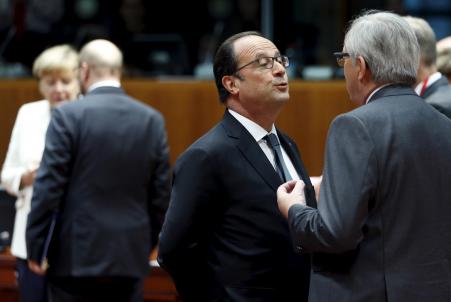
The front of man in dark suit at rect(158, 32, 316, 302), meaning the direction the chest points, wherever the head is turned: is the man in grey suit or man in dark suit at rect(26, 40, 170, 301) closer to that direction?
the man in grey suit

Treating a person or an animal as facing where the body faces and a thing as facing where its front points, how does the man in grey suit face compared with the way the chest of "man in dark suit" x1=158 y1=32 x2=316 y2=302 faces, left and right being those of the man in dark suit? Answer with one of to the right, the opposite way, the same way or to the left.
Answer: the opposite way

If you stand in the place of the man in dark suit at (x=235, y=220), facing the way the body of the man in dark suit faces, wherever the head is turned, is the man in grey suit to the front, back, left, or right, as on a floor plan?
front

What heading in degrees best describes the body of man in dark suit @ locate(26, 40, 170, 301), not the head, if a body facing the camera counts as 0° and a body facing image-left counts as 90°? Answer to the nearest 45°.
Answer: approximately 180°

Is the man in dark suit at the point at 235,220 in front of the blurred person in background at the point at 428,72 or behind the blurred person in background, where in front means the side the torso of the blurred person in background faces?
in front

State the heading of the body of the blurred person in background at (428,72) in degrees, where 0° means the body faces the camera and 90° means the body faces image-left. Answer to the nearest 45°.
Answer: approximately 45°

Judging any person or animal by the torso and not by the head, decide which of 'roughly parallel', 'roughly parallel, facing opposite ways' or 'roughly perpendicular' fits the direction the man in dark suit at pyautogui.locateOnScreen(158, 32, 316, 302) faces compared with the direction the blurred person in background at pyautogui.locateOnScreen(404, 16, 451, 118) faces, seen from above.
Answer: roughly perpendicular

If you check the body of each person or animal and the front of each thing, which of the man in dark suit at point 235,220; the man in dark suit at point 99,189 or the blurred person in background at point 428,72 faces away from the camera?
the man in dark suit at point 99,189

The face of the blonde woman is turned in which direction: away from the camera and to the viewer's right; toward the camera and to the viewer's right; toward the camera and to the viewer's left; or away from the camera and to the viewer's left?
toward the camera and to the viewer's right

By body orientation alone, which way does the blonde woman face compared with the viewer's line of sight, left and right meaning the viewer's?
facing the viewer and to the right of the viewer

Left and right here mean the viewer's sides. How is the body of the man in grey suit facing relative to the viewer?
facing away from the viewer and to the left of the viewer
